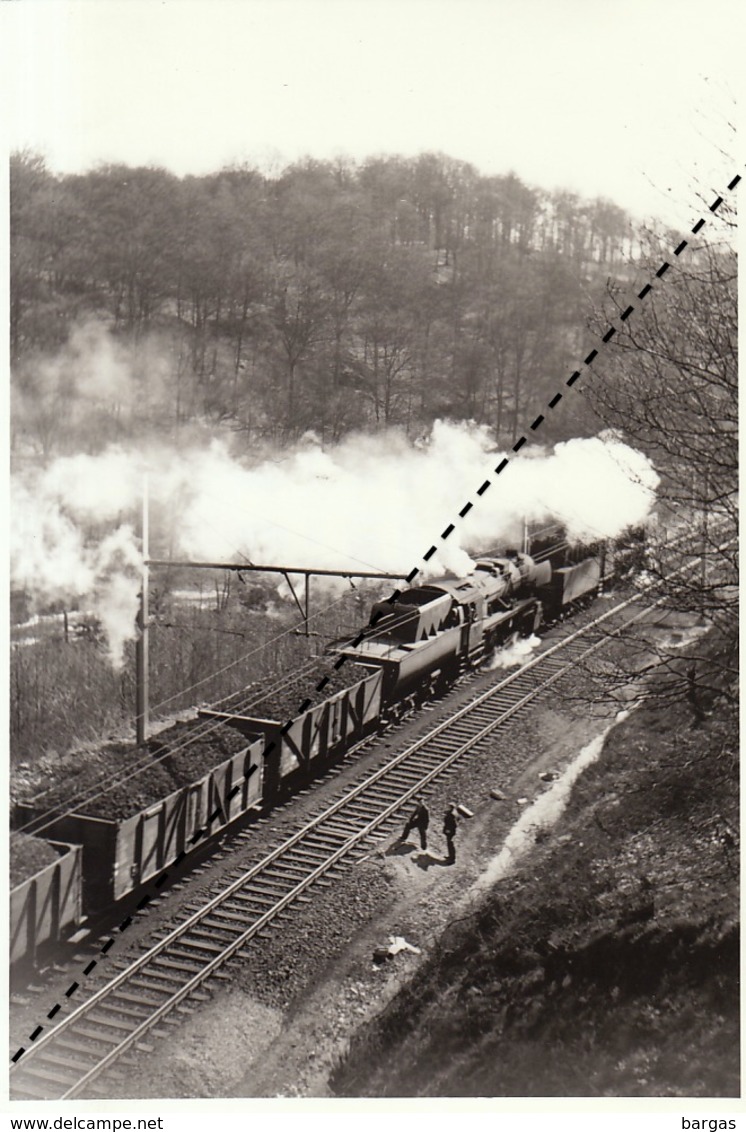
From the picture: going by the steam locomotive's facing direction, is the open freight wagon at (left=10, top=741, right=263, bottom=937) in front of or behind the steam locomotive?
behind

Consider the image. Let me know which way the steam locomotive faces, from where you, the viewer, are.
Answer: facing away from the viewer and to the right of the viewer

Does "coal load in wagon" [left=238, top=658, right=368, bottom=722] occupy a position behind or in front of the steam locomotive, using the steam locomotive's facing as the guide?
behind

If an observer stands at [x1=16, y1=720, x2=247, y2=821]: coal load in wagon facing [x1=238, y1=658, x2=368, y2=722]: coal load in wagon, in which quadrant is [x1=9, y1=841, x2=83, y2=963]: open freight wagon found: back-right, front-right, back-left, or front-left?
back-right

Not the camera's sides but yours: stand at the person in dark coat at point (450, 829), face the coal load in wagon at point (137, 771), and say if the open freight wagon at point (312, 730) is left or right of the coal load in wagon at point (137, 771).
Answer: right

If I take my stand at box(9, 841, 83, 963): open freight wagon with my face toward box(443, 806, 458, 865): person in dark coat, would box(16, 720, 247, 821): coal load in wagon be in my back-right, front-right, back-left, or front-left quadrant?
front-left

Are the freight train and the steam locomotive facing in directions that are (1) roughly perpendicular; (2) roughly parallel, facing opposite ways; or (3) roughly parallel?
roughly parallel

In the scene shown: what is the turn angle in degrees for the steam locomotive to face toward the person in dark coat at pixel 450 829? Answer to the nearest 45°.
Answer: approximately 135° to its right

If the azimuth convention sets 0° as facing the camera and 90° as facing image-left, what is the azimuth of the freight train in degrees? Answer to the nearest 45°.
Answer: approximately 225°

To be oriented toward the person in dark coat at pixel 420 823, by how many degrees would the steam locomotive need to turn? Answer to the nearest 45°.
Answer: approximately 135° to its right
